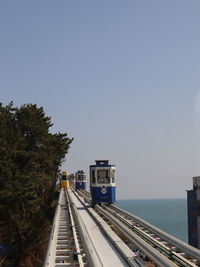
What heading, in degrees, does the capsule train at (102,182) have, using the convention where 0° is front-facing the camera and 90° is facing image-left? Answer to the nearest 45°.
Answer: approximately 0°
